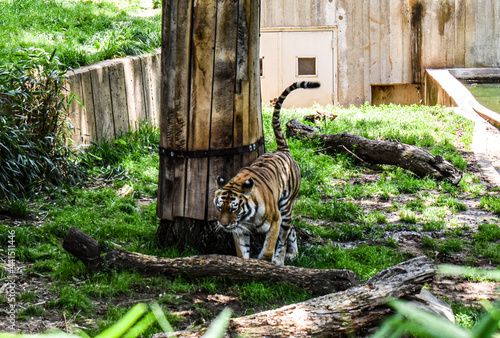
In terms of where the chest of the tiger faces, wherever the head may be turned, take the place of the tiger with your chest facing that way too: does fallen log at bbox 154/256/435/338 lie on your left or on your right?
on your left

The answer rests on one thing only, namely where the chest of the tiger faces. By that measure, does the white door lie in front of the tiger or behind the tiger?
behind

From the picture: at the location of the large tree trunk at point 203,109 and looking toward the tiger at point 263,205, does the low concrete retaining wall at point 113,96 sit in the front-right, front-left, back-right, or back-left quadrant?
back-left

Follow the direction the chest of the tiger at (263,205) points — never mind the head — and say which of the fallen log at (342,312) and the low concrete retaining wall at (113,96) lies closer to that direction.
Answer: the fallen log

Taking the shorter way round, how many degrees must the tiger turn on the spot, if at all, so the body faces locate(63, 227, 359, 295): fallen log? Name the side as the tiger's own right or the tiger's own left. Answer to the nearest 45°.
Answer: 0° — it already faces it

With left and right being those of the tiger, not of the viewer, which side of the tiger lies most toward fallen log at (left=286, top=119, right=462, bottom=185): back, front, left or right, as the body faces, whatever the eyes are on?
back

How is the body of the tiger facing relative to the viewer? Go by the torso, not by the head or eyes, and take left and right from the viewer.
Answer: facing the viewer and to the left of the viewer

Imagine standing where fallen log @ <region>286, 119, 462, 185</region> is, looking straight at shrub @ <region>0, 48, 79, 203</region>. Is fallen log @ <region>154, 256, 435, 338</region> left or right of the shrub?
left

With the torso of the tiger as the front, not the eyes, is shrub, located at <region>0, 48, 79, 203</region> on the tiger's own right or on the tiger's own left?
on the tiger's own right

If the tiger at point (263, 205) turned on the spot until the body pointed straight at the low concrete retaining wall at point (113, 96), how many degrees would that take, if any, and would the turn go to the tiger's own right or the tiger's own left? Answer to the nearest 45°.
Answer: approximately 90° to the tiger's own right
